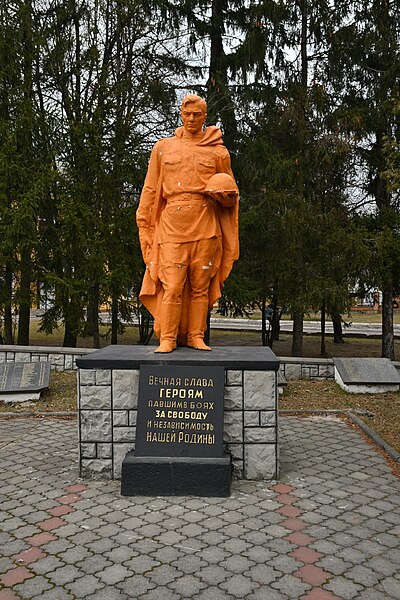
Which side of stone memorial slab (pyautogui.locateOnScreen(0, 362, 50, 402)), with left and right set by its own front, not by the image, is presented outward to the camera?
front

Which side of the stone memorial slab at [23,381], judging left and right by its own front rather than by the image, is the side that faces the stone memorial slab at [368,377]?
left

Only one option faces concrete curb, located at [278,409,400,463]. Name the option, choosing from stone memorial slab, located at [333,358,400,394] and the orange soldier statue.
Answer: the stone memorial slab

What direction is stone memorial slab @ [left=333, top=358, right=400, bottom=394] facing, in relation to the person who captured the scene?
facing the viewer

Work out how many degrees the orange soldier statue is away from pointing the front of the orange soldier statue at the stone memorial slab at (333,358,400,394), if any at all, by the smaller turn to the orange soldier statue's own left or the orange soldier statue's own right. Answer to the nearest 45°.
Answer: approximately 135° to the orange soldier statue's own left

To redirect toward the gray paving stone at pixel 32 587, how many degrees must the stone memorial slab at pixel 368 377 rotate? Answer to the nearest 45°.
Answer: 0° — it already faces it

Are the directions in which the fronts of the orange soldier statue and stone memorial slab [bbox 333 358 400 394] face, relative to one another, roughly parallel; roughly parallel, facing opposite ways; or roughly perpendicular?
roughly parallel

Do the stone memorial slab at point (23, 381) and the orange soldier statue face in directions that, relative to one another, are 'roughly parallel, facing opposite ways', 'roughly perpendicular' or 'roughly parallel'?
roughly parallel

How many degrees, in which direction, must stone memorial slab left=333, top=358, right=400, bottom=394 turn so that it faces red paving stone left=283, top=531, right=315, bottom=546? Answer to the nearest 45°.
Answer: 0° — it already faces it

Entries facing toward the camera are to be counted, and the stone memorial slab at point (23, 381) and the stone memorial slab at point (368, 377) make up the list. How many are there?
2

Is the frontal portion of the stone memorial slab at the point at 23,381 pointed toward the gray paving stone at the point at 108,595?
yes

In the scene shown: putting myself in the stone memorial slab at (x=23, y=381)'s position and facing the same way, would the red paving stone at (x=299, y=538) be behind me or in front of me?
in front

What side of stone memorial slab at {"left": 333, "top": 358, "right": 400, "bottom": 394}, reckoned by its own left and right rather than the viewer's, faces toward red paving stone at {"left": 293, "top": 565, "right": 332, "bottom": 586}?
front

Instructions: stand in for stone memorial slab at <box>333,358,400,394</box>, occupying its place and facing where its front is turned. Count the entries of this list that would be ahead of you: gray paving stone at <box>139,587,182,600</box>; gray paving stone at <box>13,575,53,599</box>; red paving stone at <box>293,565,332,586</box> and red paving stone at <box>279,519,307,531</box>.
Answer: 4
